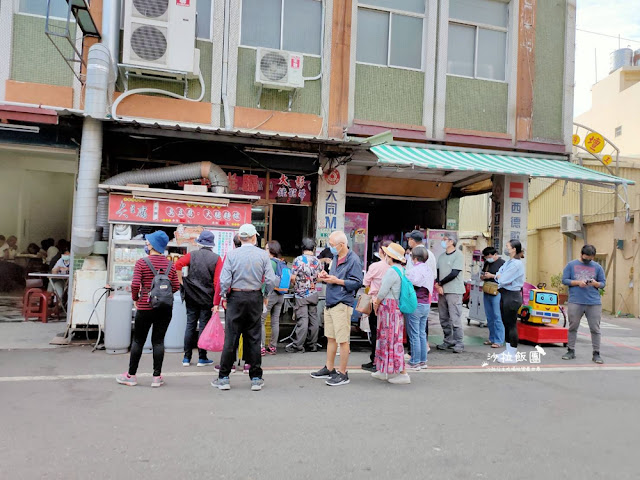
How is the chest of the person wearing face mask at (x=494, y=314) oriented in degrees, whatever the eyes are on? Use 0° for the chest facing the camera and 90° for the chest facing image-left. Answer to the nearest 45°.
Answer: approximately 45°

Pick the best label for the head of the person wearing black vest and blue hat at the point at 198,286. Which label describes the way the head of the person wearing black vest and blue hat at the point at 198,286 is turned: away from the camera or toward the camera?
away from the camera

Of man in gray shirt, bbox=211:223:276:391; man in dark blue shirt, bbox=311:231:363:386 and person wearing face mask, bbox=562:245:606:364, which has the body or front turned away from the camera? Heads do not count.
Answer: the man in gray shirt

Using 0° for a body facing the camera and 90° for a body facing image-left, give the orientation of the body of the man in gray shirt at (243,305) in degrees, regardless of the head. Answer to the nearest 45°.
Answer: approximately 180°

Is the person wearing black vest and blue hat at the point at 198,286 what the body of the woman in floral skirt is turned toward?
yes

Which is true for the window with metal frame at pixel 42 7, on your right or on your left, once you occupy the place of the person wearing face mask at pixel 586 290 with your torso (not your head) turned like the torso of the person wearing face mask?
on your right

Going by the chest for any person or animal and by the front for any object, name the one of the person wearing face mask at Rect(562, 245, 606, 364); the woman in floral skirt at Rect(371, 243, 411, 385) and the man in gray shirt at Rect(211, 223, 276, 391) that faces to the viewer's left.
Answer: the woman in floral skirt

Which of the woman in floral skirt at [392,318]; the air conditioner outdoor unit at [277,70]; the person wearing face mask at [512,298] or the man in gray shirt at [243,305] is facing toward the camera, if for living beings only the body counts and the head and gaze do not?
the air conditioner outdoor unit

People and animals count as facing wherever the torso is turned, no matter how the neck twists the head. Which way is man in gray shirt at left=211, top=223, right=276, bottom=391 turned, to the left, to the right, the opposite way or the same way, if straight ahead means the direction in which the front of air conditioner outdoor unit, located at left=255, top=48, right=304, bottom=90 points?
the opposite way

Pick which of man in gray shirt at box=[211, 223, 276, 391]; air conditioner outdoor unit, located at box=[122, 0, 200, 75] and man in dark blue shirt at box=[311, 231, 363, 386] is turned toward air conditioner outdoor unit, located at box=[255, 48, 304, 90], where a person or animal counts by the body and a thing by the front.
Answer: the man in gray shirt

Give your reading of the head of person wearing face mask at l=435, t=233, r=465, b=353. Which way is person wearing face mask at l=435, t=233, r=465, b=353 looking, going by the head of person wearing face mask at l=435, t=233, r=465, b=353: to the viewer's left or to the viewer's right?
to the viewer's left

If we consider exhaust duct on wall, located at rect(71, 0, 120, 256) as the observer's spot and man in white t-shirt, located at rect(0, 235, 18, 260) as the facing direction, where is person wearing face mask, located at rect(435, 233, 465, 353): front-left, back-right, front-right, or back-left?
back-right

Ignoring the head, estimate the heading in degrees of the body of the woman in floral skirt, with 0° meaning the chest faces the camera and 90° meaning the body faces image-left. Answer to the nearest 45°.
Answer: approximately 90°
